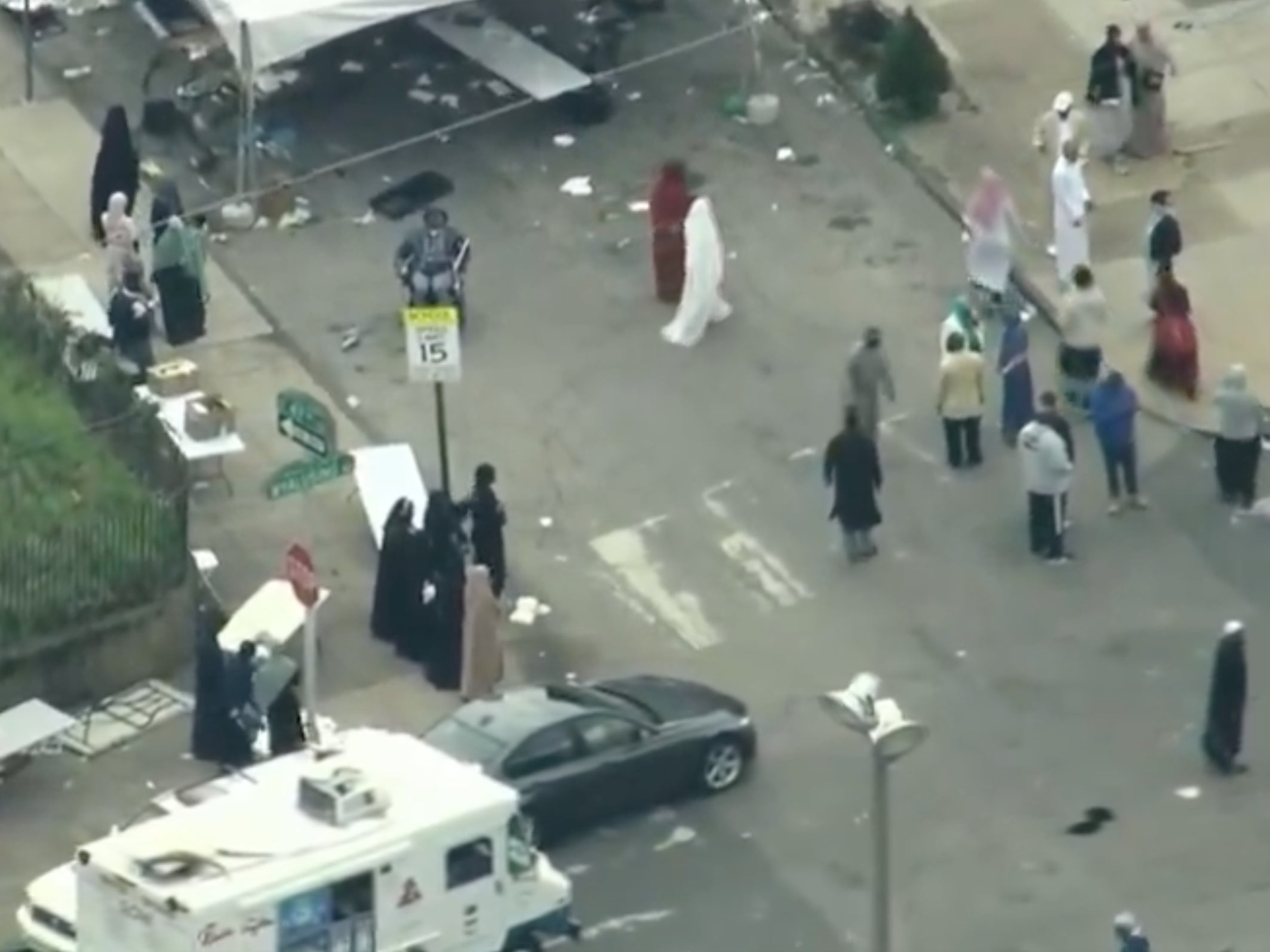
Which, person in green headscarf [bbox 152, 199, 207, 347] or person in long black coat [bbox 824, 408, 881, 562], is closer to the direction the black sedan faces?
the person in long black coat

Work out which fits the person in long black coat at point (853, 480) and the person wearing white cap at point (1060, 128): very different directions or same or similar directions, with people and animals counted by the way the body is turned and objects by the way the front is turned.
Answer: very different directions

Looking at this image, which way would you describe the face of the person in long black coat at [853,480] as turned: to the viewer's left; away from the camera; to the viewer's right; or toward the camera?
away from the camera

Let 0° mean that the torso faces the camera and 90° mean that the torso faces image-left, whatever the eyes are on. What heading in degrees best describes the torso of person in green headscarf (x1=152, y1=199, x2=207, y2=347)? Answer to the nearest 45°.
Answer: approximately 180°

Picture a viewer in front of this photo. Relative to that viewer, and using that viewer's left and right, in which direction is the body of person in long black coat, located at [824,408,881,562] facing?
facing away from the viewer
